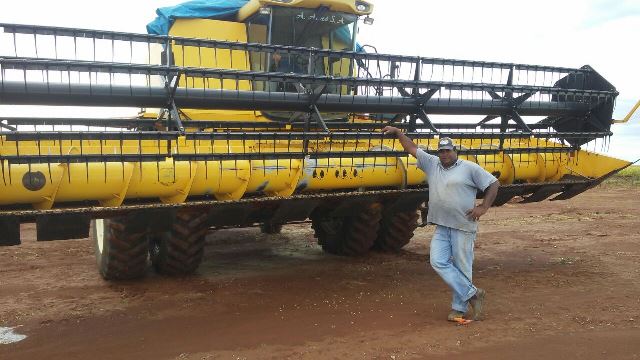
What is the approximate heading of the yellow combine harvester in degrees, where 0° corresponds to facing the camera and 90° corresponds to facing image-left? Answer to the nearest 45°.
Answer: approximately 315°
